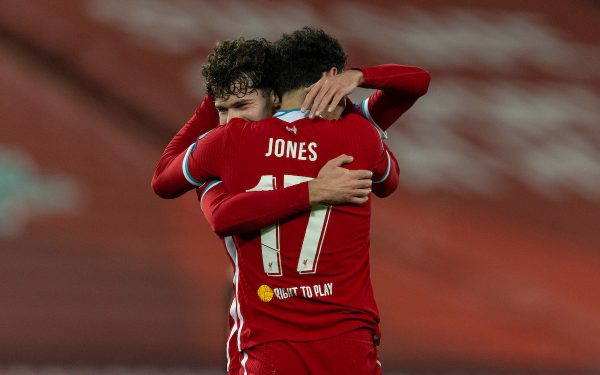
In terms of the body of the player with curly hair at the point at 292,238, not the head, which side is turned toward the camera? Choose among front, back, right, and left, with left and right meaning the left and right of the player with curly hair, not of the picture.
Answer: back
